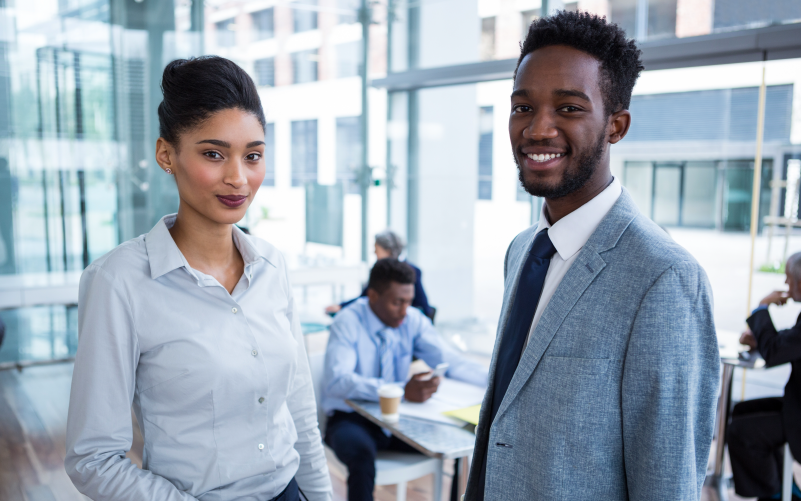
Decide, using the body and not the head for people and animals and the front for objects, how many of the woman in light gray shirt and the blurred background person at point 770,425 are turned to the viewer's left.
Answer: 1

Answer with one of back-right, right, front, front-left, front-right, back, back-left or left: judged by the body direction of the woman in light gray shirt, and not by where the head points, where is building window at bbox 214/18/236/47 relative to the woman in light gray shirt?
back-left

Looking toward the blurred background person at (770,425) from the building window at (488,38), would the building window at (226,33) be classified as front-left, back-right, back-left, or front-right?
back-right

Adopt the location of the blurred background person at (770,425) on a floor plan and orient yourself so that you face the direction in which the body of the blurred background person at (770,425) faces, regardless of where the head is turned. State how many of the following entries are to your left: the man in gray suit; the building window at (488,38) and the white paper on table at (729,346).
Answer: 1

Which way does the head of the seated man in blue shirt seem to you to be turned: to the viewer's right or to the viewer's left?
to the viewer's right

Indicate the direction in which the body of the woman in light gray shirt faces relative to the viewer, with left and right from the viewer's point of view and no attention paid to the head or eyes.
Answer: facing the viewer and to the right of the viewer

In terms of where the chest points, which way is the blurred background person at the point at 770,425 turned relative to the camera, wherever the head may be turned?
to the viewer's left

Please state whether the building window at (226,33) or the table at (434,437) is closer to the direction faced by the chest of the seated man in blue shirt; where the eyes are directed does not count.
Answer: the table
